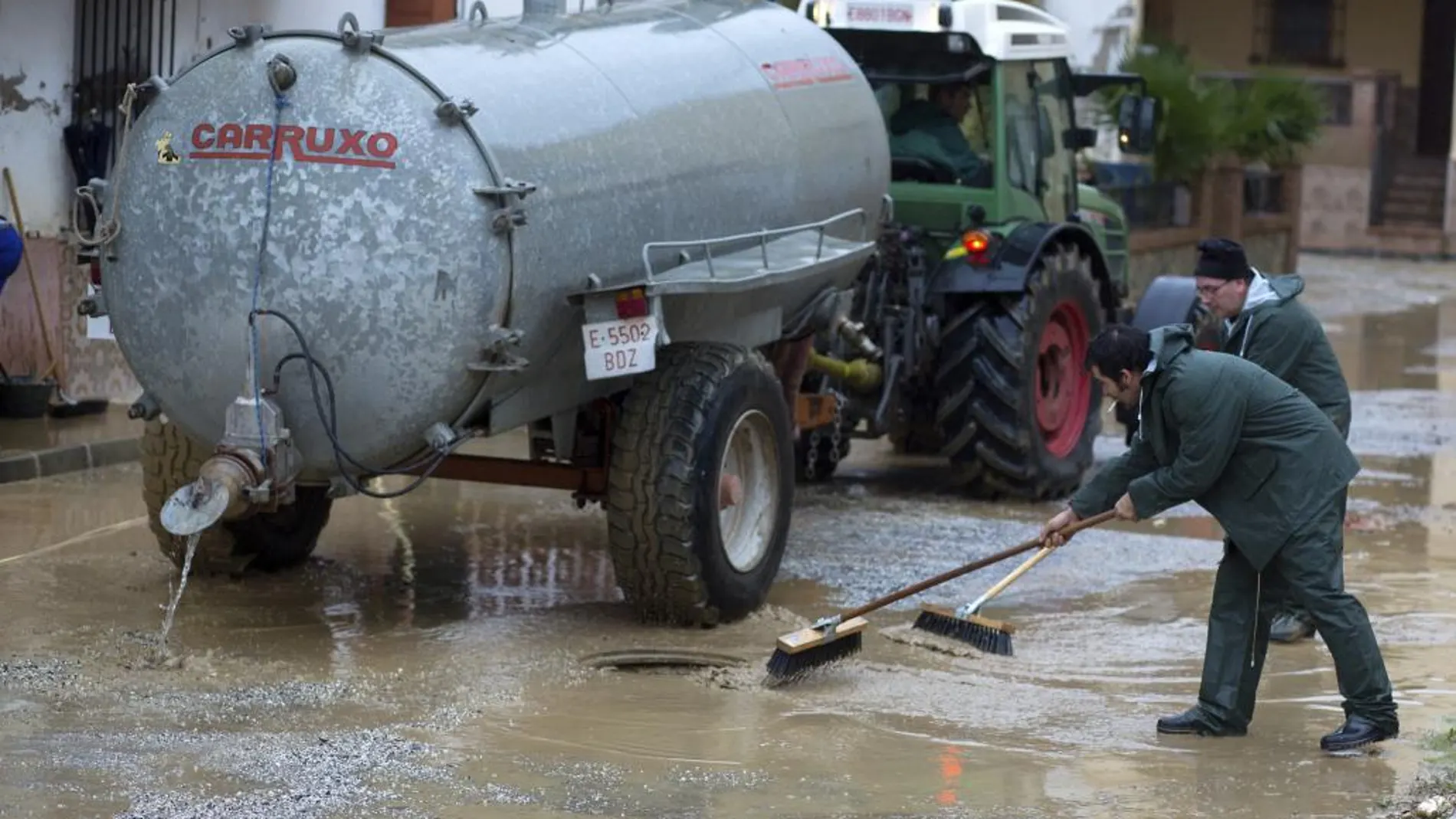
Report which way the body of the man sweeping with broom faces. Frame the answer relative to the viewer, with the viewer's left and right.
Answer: facing to the left of the viewer

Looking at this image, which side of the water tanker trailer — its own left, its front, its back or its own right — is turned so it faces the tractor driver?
front

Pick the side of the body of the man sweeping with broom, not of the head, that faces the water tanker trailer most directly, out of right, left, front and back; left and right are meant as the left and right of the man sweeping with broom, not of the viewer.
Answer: front

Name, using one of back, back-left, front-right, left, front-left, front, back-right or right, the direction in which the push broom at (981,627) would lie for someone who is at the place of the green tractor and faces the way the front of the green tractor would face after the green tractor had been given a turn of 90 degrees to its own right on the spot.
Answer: front-right

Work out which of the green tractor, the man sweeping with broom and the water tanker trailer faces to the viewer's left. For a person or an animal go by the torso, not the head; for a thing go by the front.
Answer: the man sweeping with broom

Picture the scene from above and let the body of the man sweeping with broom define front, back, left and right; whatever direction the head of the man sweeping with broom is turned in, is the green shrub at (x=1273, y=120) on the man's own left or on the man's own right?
on the man's own right

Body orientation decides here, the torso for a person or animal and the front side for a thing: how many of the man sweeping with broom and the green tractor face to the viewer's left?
1

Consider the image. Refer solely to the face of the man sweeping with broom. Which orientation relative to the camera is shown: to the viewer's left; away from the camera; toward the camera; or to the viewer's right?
to the viewer's left

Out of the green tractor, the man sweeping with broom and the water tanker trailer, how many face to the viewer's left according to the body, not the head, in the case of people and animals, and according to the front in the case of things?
1

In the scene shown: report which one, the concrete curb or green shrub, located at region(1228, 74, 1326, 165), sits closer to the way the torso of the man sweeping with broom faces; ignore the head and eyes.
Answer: the concrete curb

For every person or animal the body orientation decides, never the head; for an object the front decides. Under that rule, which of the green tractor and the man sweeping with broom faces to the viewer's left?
the man sweeping with broom

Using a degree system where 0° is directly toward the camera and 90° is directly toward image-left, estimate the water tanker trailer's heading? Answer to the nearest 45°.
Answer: approximately 225°

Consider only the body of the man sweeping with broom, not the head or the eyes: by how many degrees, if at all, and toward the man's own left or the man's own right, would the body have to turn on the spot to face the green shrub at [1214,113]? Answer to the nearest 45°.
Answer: approximately 90° to the man's own right

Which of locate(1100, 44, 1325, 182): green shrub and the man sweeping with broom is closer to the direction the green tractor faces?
the green shrub

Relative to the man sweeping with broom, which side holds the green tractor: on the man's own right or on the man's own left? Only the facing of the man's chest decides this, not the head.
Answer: on the man's own right

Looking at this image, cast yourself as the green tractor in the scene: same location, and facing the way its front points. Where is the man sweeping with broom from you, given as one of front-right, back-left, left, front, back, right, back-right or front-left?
back-right

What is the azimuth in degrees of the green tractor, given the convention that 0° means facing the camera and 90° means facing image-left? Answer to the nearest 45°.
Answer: approximately 225°

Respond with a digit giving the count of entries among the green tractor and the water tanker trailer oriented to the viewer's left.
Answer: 0
